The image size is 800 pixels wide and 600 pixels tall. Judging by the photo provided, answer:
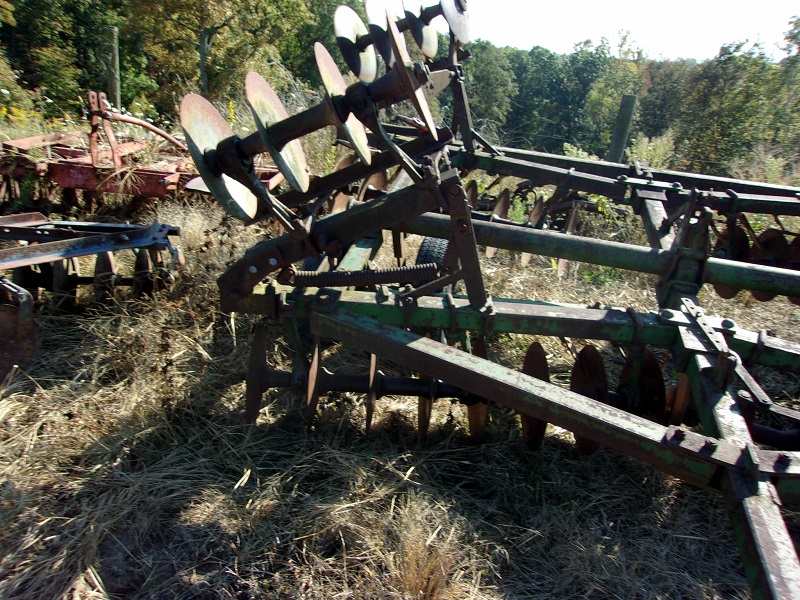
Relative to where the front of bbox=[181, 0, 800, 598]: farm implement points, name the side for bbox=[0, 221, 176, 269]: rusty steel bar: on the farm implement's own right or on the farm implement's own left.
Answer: on the farm implement's own right

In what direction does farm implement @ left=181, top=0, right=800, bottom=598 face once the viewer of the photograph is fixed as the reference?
facing the viewer

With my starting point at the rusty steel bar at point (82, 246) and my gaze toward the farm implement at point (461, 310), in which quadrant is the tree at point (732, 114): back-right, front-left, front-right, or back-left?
front-left

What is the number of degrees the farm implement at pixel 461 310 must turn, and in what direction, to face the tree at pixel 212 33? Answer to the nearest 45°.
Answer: approximately 135° to its right

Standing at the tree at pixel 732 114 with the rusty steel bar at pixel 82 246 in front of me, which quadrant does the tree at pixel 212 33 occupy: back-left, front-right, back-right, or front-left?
front-right

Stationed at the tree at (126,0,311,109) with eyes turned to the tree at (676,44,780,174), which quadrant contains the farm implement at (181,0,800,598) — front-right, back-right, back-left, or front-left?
front-right
